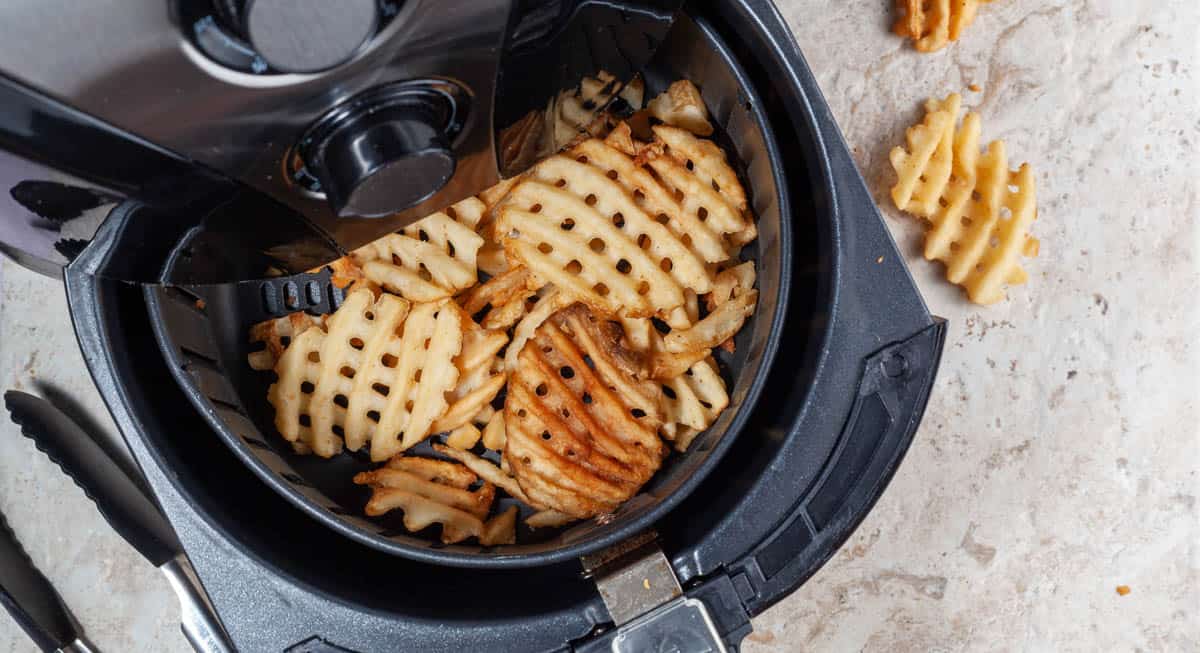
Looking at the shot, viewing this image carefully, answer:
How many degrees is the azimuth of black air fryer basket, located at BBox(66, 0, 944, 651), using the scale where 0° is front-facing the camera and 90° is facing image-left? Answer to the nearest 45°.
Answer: approximately 315°
